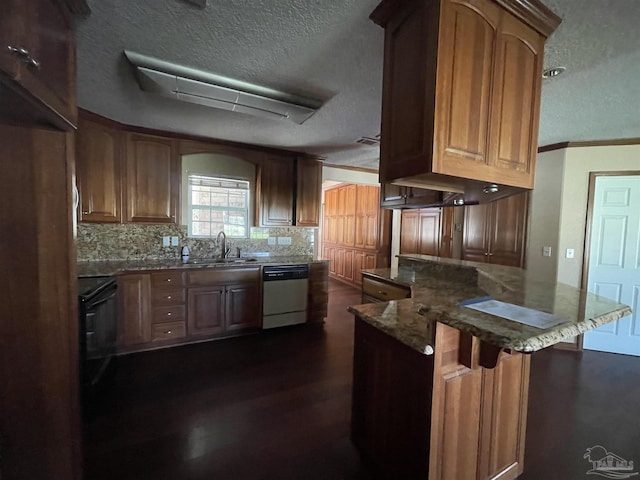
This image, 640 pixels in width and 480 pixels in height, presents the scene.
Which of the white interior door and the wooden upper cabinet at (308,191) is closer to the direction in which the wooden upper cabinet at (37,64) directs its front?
the white interior door

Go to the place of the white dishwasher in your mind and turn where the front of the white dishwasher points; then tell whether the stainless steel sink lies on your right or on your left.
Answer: on your right

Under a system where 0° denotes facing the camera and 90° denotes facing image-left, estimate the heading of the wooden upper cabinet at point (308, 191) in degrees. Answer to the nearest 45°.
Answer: approximately 315°

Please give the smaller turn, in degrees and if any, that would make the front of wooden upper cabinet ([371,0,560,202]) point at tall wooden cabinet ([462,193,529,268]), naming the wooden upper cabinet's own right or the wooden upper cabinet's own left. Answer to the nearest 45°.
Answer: approximately 135° to the wooden upper cabinet's own left

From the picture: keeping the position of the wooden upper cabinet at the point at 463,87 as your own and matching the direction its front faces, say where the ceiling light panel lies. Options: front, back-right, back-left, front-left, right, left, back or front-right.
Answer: back-right

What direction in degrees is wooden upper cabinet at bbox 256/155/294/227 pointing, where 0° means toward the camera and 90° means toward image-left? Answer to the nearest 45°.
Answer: approximately 0°

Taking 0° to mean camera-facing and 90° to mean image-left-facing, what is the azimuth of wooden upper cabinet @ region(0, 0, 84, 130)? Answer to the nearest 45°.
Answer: approximately 315°

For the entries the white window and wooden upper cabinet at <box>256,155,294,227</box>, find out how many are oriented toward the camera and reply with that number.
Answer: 2

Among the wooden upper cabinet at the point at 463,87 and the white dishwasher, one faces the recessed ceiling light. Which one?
the white dishwasher

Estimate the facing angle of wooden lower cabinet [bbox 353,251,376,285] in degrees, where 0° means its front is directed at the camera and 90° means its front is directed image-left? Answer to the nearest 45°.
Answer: approximately 45°

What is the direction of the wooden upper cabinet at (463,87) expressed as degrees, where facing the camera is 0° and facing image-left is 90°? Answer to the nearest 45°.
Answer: approximately 315°
